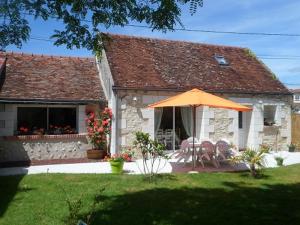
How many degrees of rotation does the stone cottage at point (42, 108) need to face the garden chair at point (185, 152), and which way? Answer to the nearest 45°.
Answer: approximately 45° to its left

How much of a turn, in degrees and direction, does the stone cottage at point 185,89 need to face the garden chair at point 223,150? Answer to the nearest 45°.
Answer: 0° — it already faces it

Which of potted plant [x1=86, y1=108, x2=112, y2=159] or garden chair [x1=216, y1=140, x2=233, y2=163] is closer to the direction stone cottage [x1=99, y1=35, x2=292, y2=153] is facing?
the garden chair

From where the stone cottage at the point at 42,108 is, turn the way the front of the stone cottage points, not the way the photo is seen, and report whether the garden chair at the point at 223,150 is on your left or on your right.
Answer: on your left

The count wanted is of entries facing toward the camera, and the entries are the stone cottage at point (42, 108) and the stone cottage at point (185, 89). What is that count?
2

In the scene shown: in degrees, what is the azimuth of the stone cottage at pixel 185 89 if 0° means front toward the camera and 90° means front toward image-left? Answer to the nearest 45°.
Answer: approximately 0°

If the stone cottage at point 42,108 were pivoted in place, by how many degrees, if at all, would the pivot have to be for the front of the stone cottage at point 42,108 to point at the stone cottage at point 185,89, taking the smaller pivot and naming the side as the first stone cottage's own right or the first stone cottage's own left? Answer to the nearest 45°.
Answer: approximately 90° to the first stone cottage's own left

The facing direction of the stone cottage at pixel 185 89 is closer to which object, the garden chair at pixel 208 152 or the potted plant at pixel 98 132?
the garden chair

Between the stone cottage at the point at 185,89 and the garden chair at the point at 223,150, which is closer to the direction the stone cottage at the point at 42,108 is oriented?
the garden chair

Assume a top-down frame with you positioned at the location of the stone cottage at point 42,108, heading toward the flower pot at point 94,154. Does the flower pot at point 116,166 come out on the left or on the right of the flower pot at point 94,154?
right
